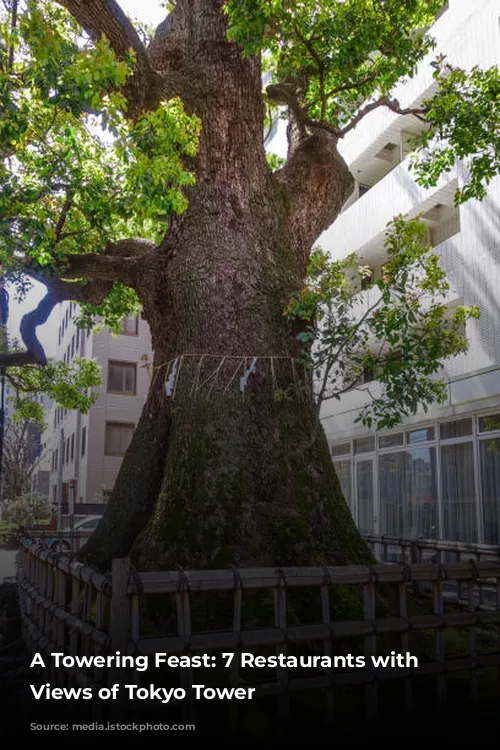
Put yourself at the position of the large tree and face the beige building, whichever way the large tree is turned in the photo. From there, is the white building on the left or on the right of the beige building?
right

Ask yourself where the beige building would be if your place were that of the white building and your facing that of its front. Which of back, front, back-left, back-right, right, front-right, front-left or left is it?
right

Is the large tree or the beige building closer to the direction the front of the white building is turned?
the large tree

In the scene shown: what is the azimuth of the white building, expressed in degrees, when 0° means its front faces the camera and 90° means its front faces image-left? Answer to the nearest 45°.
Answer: approximately 45°

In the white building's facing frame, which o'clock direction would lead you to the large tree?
The large tree is roughly at 11 o'clock from the white building.
